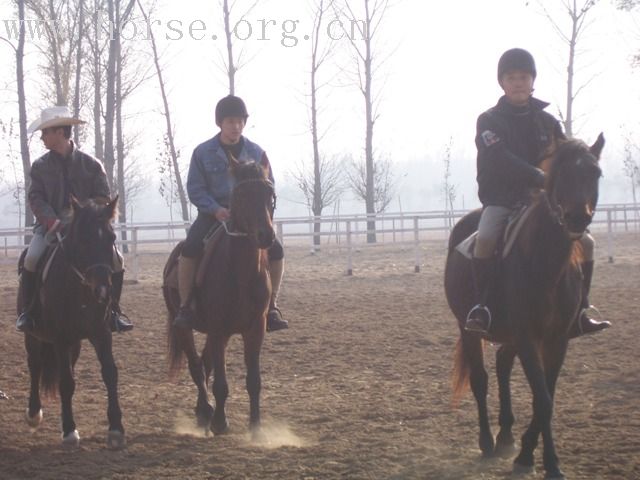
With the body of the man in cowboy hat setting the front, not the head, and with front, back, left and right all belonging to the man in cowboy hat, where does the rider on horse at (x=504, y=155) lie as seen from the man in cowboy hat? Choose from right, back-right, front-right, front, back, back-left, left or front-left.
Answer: front-left

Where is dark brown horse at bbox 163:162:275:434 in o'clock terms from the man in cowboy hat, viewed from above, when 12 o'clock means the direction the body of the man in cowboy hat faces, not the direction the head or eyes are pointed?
The dark brown horse is roughly at 10 o'clock from the man in cowboy hat.

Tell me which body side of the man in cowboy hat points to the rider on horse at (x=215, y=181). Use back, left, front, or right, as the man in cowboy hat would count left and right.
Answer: left

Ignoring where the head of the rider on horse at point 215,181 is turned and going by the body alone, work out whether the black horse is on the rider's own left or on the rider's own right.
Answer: on the rider's own right

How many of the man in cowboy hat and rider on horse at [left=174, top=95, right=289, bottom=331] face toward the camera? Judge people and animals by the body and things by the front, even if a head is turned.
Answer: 2

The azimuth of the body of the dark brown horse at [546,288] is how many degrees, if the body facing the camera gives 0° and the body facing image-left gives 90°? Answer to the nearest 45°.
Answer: approximately 315°
